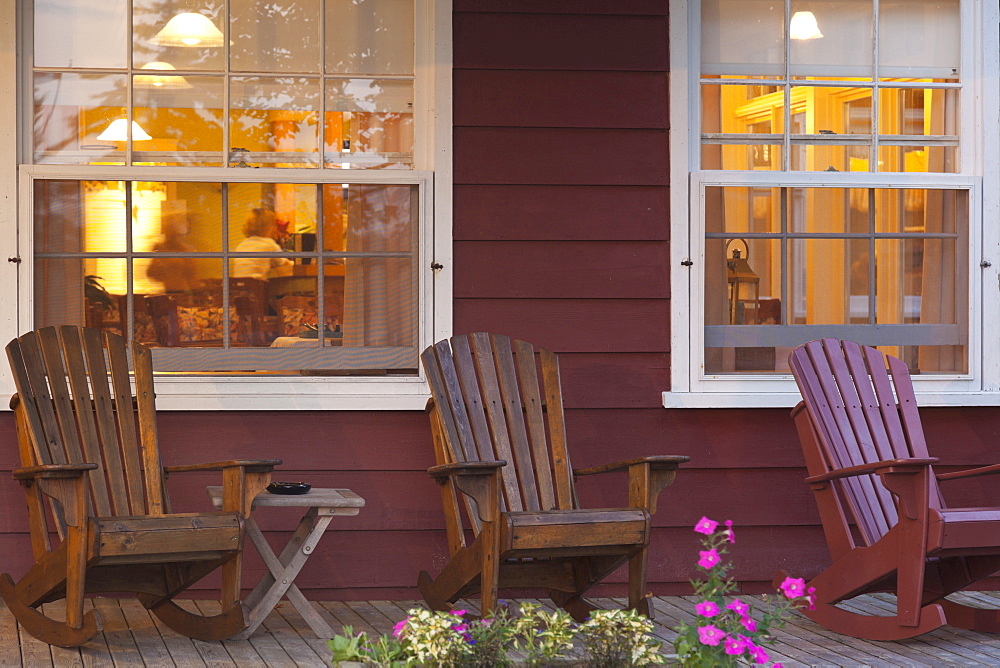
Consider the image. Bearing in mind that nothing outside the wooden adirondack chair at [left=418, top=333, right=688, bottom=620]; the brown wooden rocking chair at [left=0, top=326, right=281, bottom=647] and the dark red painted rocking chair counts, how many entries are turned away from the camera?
0

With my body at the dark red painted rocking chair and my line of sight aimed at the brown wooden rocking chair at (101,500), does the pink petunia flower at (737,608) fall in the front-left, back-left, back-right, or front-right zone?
front-left

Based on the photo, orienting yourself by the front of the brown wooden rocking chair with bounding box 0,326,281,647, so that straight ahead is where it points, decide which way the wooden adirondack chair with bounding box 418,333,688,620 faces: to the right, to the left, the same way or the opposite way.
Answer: the same way

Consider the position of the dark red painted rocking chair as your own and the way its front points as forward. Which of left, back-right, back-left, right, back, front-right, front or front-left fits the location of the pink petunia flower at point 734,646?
front-right

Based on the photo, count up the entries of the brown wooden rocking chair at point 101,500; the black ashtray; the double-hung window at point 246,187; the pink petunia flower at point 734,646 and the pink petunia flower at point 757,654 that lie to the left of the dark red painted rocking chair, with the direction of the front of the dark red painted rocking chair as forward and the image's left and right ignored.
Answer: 0

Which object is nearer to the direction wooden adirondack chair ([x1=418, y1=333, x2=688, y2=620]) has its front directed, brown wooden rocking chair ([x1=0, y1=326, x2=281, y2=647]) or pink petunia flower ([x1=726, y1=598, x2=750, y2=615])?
the pink petunia flower

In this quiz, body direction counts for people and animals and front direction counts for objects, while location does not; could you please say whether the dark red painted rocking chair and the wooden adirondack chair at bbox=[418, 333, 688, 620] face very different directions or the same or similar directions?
same or similar directions

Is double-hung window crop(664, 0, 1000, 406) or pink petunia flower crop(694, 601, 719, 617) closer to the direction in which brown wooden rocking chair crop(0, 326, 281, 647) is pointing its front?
the pink petunia flower

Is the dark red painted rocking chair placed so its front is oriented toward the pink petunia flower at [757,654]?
no

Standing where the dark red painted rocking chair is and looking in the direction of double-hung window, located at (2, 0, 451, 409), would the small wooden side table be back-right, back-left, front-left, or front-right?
front-left

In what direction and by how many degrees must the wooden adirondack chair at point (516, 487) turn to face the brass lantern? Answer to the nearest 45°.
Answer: approximately 90° to its left

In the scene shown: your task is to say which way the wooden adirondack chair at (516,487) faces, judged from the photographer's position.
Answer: facing the viewer and to the right of the viewer

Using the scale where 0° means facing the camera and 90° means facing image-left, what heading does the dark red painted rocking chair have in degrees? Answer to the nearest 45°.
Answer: approximately 315°

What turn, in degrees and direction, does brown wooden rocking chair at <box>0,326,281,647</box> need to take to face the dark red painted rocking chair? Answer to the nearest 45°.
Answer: approximately 45° to its left

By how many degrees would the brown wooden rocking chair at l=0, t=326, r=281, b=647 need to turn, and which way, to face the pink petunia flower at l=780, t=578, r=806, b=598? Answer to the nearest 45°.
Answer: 0° — it already faces it
